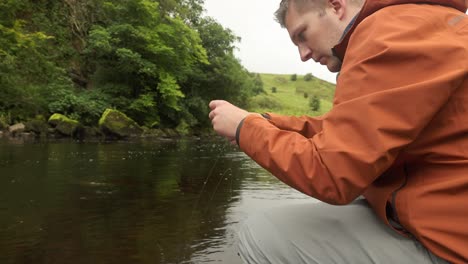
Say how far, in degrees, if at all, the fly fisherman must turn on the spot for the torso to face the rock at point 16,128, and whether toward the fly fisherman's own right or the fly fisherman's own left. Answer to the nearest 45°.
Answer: approximately 45° to the fly fisherman's own right

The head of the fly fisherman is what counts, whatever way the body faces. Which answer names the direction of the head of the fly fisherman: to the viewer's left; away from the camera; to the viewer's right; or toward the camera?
to the viewer's left

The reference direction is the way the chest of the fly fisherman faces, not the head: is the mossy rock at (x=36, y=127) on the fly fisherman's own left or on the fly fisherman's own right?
on the fly fisherman's own right

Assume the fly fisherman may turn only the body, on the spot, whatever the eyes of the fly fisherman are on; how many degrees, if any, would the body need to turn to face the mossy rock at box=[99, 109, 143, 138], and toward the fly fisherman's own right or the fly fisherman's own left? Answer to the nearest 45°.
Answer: approximately 45° to the fly fisherman's own right

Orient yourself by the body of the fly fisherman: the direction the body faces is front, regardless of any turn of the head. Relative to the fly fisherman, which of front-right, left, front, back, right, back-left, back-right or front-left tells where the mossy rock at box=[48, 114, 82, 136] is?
front-right

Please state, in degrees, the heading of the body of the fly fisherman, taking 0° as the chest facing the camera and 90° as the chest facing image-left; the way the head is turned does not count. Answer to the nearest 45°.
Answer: approximately 90°
